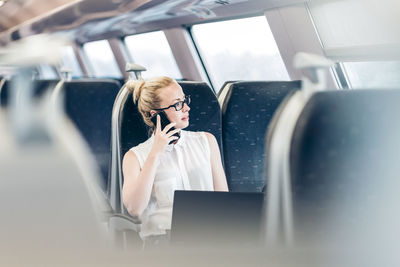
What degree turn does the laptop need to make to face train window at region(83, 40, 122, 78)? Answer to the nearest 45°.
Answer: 0° — it already faces it

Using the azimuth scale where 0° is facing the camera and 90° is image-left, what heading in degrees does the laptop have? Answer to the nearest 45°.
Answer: approximately 180°

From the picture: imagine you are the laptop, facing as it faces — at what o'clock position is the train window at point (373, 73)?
The train window is roughly at 1 o'clock from the laptop.

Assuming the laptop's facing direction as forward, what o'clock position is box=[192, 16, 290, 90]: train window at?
The train window is roughly at 12 o'clock from the laptop.

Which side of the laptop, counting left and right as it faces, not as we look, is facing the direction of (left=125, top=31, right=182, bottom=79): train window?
front
